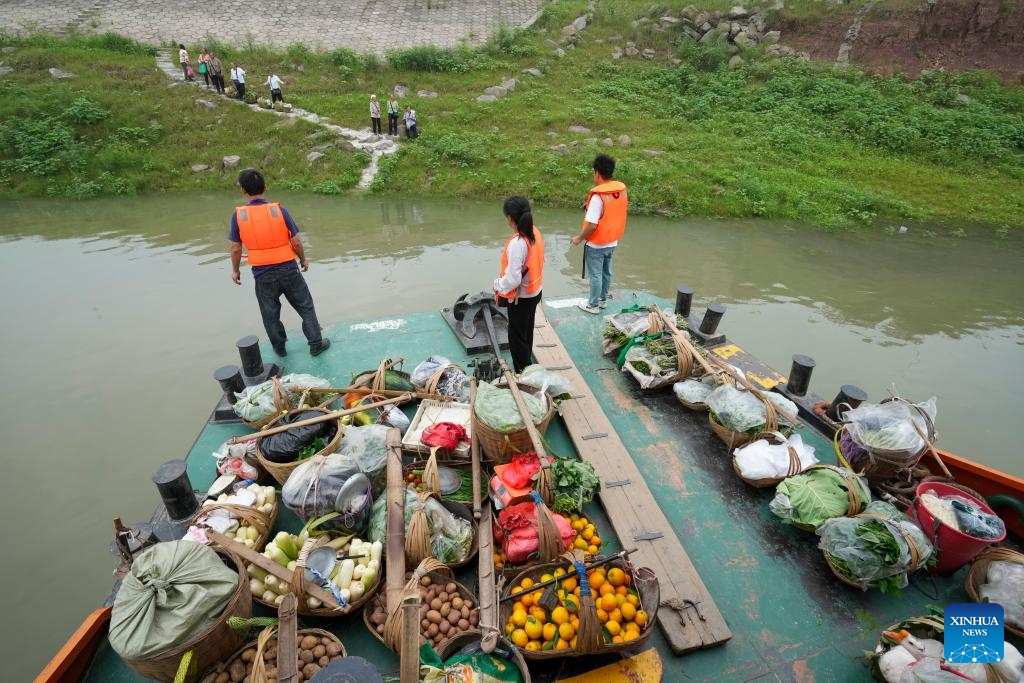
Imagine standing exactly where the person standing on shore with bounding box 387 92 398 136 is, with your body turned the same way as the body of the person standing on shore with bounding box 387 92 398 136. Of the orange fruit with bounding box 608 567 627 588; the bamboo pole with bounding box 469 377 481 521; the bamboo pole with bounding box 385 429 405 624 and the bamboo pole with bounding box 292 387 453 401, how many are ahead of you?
4

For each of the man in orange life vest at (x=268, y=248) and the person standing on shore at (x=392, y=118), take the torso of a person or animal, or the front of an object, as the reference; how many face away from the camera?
1

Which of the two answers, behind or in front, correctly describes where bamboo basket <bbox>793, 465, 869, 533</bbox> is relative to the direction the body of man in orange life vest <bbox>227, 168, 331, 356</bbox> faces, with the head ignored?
behind

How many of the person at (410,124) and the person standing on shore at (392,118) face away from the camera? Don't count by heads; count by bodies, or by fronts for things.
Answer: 0

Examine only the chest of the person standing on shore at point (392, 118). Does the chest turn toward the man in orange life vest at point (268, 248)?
yes

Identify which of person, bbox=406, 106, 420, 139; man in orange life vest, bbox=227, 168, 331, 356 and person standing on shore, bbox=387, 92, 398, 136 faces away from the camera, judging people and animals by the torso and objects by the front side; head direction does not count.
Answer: the man in orange life vest

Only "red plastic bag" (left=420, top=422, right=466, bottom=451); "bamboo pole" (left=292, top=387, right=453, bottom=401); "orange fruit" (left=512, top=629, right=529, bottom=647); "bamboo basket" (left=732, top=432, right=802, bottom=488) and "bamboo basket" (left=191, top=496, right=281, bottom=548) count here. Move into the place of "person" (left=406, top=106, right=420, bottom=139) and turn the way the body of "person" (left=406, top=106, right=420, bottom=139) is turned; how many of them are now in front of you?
5

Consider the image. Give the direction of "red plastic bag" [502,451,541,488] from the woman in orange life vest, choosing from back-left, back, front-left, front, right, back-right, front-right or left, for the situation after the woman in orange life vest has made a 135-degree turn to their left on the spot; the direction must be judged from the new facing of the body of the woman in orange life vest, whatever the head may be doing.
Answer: front

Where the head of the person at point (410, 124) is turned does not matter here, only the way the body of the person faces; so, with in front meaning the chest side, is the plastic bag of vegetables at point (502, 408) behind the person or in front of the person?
in front

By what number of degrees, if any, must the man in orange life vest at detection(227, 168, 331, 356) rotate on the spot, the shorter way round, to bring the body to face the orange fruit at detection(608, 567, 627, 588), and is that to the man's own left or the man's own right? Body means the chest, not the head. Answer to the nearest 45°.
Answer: approximately 180°

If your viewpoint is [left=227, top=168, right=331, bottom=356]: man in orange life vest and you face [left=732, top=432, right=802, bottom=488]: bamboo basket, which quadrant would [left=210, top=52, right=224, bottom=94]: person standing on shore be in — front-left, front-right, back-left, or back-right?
back-left

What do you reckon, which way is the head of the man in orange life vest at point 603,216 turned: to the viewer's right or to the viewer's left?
to the viewer's left

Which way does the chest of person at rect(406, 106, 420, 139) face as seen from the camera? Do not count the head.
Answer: toward the camera

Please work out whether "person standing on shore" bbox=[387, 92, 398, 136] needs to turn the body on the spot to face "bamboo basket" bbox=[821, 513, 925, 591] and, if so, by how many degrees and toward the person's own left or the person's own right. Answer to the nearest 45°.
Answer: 0° — they already face it

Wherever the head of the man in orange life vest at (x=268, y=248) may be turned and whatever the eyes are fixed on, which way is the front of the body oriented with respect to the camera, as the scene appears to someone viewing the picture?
away from the camera

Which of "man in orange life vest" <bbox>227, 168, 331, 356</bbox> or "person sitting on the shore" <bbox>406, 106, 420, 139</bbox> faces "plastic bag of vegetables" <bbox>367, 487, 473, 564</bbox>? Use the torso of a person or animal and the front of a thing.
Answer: the person sitting on the shore
